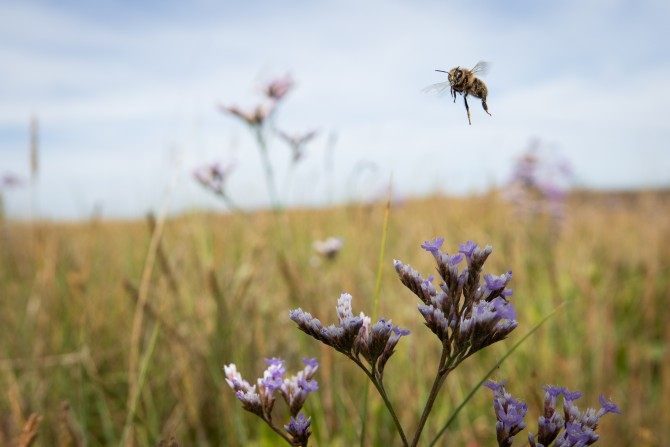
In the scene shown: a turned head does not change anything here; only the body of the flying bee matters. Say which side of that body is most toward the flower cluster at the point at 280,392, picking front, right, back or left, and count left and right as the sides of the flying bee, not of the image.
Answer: front

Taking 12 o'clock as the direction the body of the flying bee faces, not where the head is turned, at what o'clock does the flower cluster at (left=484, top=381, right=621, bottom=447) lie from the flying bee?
The flower cluster is roughly at 8 o'clock from the flying bee.

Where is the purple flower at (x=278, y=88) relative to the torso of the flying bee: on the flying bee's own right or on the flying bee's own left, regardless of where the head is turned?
on the flying bee's own right

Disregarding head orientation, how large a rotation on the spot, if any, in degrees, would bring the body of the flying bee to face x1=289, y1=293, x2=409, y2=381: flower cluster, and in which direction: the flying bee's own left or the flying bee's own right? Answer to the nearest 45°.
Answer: approximately 45° to the flying bee's own right

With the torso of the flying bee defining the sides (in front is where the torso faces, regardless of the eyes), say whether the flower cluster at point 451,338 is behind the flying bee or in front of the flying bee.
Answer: in front

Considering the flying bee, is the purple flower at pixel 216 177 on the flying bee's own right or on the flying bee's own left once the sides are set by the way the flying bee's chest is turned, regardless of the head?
on the flying bee's own right

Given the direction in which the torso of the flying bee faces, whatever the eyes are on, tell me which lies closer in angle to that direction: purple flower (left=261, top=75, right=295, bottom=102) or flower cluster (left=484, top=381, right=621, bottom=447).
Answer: the flower cluster
